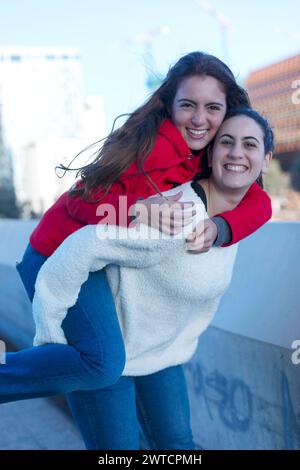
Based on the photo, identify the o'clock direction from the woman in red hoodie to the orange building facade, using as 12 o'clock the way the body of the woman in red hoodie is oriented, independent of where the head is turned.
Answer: The orange building facade is roughly at 8 o'clock from the woman in red hoodie.

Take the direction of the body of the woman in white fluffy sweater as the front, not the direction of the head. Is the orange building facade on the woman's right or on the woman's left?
on the woman's left

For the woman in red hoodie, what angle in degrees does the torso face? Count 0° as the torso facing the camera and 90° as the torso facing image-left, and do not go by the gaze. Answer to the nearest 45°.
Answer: approximately 315°
